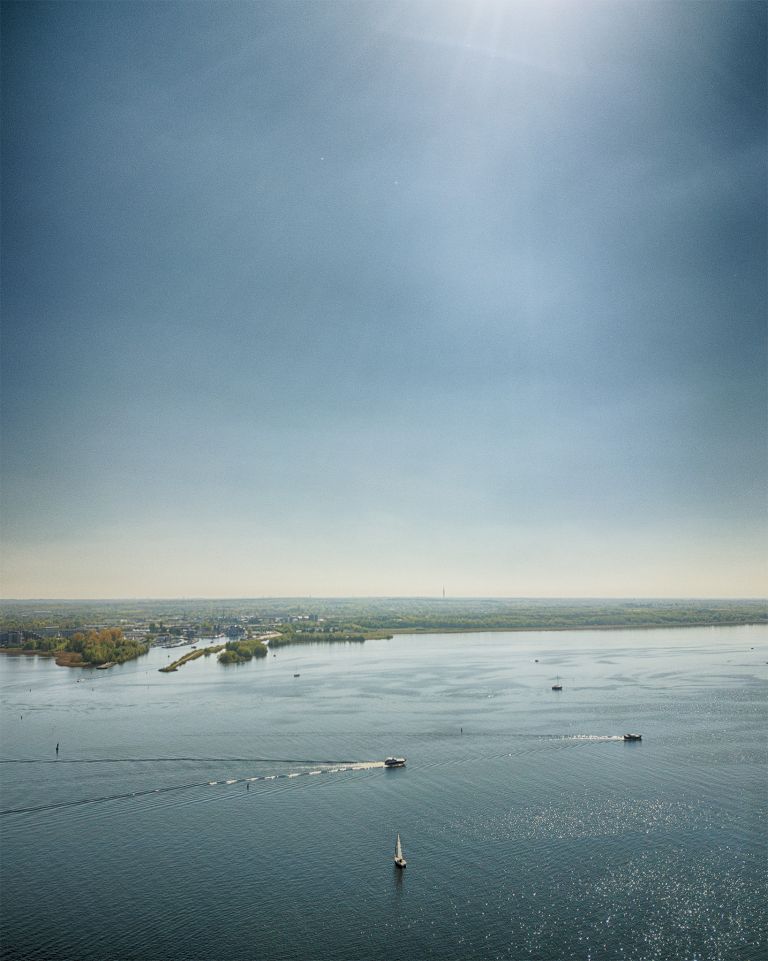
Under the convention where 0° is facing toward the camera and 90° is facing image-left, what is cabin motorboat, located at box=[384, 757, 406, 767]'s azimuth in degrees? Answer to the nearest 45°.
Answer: approximately 270°

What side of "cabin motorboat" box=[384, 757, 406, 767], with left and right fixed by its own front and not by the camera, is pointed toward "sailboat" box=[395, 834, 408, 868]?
right
